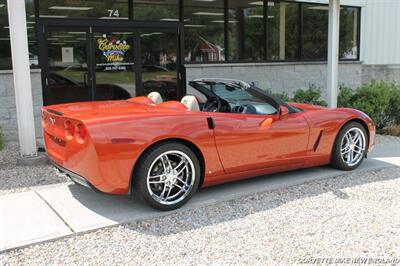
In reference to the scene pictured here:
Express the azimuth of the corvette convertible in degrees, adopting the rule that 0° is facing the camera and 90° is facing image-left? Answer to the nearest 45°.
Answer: approximately 225°

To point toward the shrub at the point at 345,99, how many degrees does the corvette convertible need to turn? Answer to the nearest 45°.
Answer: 0° — it already faces it

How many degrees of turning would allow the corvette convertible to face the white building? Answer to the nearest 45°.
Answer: approximately 45° to its left

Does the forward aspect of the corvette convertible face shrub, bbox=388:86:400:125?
yes
